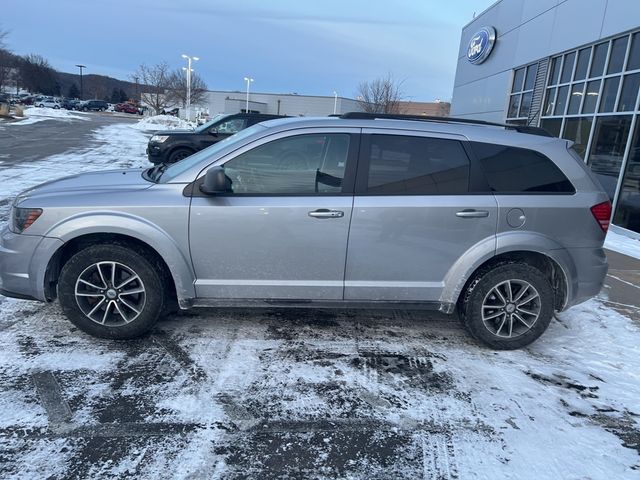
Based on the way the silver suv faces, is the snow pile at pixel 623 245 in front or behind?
behind

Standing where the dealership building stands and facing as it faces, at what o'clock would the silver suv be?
The silver suv is roughly at 11 o'clock from the dealership building.

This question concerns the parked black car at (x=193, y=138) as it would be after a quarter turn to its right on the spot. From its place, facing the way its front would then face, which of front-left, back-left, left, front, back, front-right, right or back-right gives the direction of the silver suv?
back

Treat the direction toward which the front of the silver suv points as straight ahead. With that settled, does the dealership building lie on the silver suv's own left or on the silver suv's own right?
on the silver suv's own right

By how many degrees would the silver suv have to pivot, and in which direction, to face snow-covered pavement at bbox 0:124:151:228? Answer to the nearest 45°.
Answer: approximately 45° to its right

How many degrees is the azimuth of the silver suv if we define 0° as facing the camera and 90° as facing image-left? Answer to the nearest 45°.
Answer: approximately 90°

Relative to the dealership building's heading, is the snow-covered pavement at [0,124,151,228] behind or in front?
in front

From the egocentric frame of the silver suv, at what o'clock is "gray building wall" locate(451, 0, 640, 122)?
The gray building wall is roughly at 4 o'clock from the silver suv.

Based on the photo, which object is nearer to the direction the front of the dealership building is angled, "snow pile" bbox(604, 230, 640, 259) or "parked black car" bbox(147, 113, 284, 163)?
the parked black car

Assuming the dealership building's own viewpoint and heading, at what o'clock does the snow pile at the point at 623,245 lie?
The snow pile is roughly at 10 o'clock from the dealership building.

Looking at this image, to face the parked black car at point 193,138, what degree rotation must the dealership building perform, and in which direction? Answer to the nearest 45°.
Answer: approximately 45° to its right

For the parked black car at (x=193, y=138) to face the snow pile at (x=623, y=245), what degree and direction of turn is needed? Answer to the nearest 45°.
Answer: approximately 135° to its left

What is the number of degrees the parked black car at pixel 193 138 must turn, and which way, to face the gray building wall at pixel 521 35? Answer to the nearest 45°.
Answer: approximately 180°

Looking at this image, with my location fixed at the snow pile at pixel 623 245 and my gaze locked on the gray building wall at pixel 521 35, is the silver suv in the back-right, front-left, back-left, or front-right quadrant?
back-left

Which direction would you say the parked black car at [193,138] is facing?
to the viewer's left

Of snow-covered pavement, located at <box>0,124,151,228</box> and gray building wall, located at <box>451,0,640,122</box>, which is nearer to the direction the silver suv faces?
the snow-covered pavement
